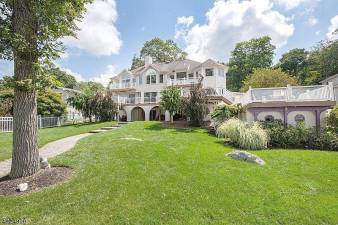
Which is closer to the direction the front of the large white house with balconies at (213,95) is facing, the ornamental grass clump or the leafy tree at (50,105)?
the ornamental grass clump

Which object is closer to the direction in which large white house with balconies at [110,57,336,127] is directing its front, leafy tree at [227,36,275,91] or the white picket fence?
the white picket fence

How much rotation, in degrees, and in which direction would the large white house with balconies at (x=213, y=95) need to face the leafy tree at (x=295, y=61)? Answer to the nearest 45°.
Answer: approximately 135° to its left

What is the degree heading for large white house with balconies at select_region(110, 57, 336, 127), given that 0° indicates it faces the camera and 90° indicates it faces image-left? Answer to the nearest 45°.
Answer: approximately 0°

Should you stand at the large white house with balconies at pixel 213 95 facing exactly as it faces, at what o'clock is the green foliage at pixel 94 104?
The green foliage is roughly at 2 o'clock from the large white house with balconies.

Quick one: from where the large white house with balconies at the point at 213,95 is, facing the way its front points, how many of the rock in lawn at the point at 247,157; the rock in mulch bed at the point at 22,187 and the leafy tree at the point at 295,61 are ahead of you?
2

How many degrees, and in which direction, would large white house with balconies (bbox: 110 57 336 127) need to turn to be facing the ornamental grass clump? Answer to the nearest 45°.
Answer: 0° — it already faces it

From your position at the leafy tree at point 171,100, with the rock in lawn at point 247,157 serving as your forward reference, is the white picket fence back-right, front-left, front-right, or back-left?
front-right

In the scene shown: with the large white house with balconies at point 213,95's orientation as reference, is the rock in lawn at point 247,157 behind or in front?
in front

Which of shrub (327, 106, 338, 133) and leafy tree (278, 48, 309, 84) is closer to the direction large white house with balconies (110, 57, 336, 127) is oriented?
the shrub

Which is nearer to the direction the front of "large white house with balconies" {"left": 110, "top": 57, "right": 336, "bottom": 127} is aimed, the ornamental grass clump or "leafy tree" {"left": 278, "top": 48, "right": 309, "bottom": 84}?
the ornamental grass clump

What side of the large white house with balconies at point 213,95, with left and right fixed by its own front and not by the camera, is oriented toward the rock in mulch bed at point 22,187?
front
